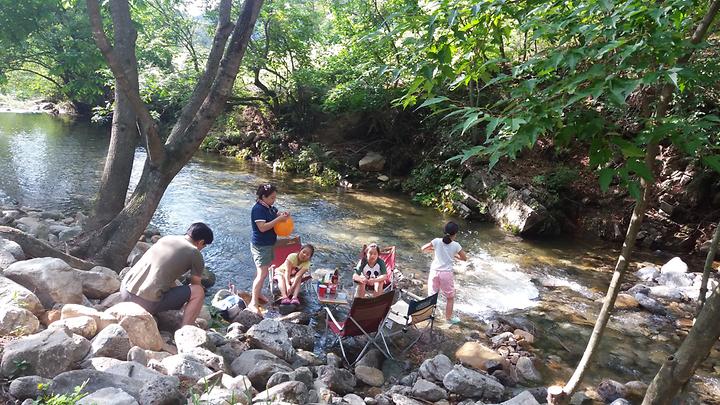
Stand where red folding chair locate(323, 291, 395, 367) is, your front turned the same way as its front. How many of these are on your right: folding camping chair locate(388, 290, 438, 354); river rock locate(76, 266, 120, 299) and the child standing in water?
2

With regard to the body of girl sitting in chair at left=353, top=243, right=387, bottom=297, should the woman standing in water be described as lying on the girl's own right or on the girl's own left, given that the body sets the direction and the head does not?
on the girl's own right

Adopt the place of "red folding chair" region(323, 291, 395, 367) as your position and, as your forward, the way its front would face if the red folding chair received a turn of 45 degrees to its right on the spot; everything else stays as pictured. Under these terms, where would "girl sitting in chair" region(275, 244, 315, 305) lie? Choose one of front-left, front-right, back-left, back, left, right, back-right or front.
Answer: front-left

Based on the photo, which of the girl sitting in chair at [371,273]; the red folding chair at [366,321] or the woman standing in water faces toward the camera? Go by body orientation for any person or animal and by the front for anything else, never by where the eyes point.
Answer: the girl sitting in chair

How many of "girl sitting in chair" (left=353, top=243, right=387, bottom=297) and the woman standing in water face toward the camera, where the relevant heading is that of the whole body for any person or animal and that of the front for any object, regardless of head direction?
1

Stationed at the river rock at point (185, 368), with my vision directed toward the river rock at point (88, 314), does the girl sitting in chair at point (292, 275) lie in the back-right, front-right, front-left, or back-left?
front-right

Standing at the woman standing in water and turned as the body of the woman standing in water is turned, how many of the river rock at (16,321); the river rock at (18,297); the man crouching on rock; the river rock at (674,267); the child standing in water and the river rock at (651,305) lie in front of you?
3

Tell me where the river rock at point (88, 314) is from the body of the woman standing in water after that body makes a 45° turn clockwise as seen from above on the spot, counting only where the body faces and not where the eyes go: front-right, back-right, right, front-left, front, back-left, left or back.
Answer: right

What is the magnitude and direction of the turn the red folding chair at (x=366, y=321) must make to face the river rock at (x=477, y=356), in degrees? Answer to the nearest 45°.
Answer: approximately 135° to its right

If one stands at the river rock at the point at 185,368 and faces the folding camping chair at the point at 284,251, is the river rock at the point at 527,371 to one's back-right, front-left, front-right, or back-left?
front-right

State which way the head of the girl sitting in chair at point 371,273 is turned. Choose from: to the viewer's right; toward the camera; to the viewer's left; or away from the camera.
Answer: toward the camera

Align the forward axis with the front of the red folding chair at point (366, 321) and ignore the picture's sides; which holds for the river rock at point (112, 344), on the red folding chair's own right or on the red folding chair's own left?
on the red folding chair's own left

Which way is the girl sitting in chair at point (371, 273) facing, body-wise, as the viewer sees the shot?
toward the camera

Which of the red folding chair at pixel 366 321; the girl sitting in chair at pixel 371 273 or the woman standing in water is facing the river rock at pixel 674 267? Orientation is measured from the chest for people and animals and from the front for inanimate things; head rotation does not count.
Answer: the woman standing in water

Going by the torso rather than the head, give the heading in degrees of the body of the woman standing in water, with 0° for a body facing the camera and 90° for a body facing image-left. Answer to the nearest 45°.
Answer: approximately 270°

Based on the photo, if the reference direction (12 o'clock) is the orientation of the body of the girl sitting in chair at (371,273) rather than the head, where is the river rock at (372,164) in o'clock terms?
The river rock is roughly at 6 o'clock from the girl sitting in chair.

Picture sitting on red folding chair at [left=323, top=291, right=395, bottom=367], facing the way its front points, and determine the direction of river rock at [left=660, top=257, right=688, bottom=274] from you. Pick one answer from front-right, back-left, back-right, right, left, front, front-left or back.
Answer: right

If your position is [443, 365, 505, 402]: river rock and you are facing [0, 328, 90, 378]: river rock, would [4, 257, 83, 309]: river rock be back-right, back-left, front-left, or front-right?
front-right

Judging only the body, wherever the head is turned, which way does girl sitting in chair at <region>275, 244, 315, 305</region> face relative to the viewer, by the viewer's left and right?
facing the viewer and to the right of the viewer

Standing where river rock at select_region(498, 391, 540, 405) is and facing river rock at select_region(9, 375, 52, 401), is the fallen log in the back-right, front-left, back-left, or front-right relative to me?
front-right

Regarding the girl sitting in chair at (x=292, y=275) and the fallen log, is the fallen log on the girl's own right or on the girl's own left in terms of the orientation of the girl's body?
on the girl's own right
